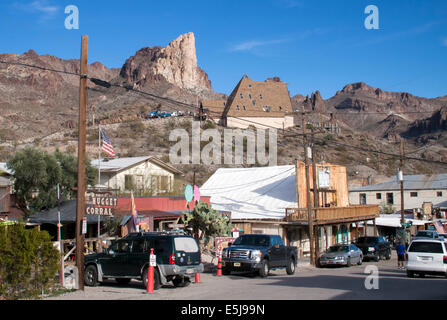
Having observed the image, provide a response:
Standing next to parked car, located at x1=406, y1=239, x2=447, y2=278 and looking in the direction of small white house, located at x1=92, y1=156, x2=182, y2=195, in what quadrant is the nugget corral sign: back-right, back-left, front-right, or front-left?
front-left

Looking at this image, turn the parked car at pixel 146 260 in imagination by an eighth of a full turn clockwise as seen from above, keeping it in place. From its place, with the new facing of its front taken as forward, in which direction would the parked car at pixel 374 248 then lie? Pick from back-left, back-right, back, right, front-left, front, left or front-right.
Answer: front-right

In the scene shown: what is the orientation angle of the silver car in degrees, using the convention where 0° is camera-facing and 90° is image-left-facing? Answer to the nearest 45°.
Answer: approximately 45°

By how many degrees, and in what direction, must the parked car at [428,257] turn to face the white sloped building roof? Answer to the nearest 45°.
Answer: approximately 45° to its left

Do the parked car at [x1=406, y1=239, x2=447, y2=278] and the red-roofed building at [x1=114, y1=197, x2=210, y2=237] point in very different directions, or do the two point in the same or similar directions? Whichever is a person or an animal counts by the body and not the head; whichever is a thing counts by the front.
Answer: very different directions

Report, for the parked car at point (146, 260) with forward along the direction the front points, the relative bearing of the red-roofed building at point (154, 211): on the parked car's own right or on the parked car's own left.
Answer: on the parked car's own right

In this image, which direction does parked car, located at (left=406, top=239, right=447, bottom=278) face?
away from the camera

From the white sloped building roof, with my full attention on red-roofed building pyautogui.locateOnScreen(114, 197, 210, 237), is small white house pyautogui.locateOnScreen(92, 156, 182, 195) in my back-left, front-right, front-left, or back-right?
front-right

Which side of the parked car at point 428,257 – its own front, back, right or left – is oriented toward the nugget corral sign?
left

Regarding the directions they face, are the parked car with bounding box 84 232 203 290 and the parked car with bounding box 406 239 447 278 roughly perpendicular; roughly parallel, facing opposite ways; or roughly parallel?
roughly perpendicular

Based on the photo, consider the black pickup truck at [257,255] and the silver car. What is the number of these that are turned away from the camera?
0

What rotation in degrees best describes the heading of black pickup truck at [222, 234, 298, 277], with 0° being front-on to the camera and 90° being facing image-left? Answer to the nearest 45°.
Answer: approximately 45°

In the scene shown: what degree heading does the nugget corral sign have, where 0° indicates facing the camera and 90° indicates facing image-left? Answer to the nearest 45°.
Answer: approximately 0°
